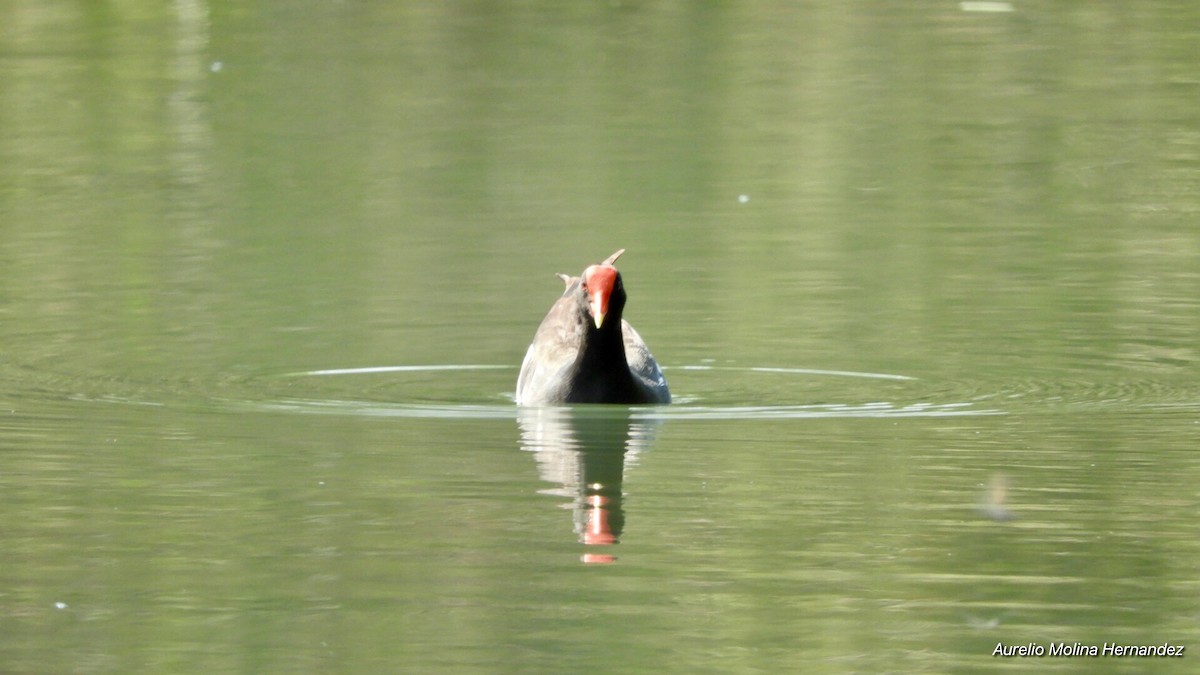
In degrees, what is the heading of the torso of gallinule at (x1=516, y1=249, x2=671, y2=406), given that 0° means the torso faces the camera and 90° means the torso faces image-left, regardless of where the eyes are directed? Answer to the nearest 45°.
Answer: approximately 0°
